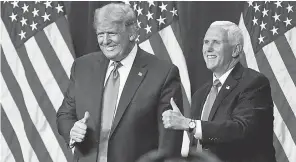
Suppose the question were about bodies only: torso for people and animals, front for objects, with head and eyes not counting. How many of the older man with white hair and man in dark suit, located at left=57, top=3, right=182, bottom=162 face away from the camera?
0

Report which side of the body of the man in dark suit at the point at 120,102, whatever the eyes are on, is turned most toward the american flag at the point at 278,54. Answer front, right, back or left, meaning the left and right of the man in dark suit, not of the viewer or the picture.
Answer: back

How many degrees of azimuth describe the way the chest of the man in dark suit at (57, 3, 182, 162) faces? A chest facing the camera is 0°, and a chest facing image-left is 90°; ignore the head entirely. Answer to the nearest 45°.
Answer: approximately 45°

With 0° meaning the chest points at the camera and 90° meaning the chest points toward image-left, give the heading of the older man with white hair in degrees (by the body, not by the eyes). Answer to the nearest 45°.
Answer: approximately 45°

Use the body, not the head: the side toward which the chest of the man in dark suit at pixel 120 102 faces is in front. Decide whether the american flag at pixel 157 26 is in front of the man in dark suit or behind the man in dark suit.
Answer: behind

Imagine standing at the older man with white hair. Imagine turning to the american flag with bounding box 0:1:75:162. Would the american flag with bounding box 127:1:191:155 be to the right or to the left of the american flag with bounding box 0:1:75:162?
right
